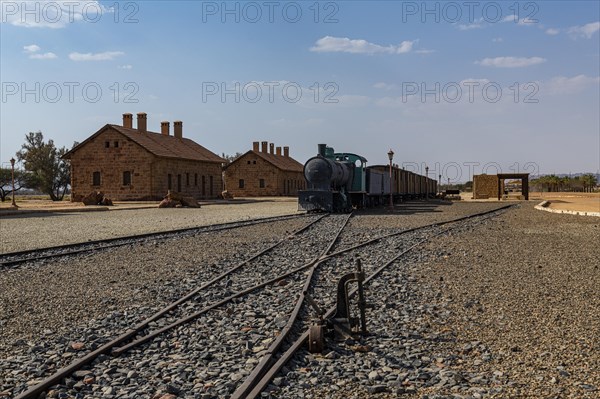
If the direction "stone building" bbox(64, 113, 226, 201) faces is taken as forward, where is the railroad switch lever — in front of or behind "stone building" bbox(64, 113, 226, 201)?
in front

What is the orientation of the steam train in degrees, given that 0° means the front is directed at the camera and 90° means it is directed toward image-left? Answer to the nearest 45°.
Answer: approximately 45°

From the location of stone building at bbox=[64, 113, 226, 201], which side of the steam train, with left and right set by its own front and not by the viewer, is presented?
right

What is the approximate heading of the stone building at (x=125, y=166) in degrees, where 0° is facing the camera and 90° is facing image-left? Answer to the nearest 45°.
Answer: approximately 315°

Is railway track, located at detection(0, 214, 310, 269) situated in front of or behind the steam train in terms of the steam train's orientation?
in front

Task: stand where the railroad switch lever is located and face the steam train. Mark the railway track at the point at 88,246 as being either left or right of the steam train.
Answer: left

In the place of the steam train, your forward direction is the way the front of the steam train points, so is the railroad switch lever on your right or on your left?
on your left
